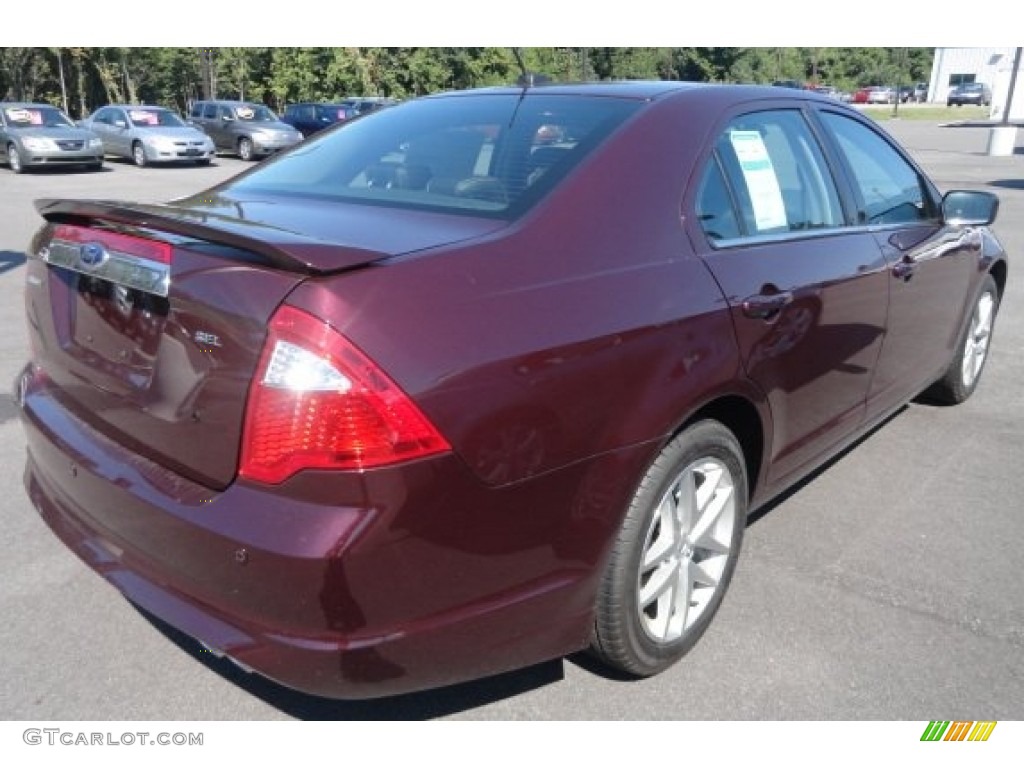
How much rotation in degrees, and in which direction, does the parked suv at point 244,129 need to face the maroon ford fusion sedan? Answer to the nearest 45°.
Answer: approximately 45° to its right

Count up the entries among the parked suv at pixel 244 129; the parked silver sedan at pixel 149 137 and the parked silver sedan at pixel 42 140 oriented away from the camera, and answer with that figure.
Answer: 0

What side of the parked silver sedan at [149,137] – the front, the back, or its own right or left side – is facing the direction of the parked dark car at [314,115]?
left

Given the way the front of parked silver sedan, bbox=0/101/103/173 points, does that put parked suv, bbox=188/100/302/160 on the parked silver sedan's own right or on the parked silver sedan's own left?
on the parked silver sedan's own left

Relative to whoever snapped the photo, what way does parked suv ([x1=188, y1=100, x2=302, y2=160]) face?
facing the viewer and to the right of the viewer

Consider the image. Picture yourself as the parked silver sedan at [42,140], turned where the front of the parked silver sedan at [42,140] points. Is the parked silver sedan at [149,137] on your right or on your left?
on your left

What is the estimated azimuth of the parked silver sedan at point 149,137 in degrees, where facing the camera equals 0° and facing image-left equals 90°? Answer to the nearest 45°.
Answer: approximately 315°

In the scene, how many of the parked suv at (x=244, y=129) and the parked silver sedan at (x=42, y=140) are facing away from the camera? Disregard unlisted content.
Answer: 0

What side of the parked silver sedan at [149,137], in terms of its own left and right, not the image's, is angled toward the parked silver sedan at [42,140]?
right

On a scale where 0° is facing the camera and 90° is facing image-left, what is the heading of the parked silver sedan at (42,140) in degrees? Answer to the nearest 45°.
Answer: approximately 315°

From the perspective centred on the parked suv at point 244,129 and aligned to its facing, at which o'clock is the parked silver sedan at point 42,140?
The parked silver sedan is roughly at 3 o'clock from the parked suv.

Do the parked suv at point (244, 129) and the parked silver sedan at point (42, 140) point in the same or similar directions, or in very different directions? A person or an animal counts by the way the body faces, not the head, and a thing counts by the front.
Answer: same or similar directions

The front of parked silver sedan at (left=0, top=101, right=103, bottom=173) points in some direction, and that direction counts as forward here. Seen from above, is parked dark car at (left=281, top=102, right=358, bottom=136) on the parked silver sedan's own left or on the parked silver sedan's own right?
on the parked silver sedan's own left

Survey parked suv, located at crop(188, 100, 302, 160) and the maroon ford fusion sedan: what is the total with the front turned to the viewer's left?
0

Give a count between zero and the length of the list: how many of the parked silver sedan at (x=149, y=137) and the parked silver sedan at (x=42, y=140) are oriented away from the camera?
0

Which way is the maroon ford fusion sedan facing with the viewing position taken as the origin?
facing away from the viewer and to the right of the viewer

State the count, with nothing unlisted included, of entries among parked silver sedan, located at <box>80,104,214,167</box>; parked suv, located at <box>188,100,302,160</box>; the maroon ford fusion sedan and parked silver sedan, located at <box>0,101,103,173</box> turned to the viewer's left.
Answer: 0
